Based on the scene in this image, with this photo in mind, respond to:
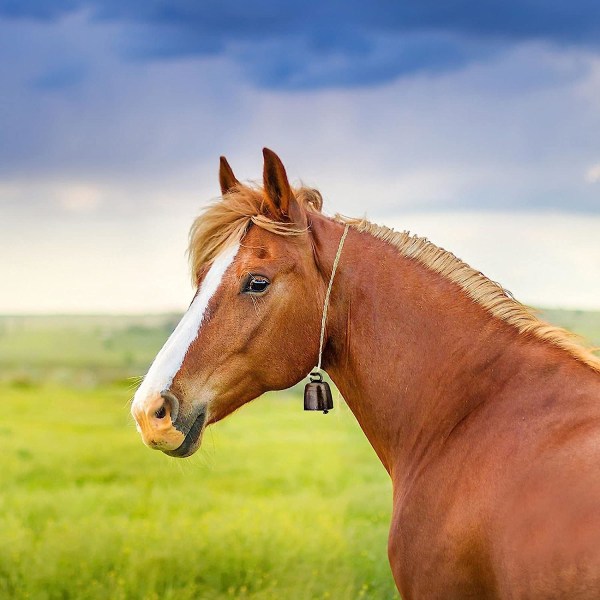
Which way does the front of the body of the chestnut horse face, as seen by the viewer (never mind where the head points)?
to the viewer's left
